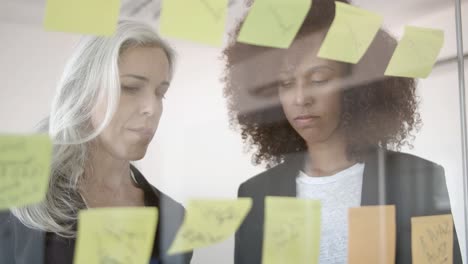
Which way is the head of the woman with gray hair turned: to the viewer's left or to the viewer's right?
to the viewer's right

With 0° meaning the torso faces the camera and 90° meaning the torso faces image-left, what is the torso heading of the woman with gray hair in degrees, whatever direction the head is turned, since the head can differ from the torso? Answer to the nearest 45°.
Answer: approximately 315°
